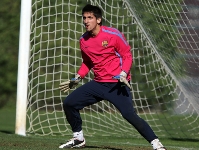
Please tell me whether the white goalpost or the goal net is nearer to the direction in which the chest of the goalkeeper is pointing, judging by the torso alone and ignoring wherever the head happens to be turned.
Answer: the white goalpost

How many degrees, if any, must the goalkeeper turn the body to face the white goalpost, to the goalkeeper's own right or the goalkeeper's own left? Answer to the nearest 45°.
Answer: approximately 90° to the goalkeeper's own right

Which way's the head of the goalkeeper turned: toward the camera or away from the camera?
toward the camera

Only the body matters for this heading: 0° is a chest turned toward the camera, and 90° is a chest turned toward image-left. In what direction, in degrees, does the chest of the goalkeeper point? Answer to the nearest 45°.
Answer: approximately 45°
